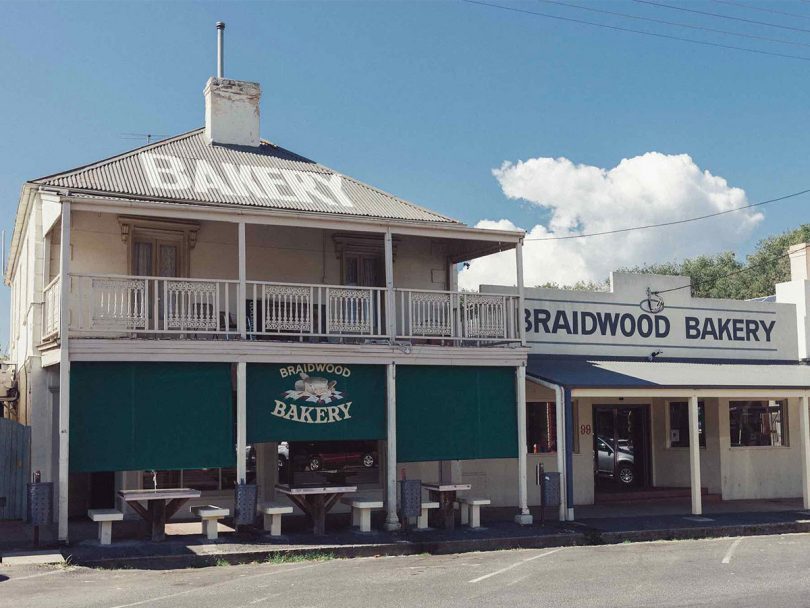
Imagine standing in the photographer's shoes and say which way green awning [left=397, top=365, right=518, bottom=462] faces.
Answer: facing the viewer

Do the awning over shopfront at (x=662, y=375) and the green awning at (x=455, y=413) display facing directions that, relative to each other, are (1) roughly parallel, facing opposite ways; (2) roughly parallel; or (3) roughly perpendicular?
roughly parallel

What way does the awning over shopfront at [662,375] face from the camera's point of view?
toward the camera

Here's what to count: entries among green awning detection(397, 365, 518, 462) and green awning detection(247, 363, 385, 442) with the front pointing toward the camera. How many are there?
2

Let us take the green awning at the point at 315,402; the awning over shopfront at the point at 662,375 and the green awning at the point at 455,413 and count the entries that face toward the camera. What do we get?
3

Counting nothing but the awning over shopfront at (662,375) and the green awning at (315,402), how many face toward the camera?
2

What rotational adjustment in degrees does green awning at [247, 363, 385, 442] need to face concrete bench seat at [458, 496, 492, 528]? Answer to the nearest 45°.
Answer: approximately 90° to its left

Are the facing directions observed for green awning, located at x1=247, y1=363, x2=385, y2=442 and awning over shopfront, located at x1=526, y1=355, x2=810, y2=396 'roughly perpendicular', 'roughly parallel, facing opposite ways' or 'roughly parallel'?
roughly parallel

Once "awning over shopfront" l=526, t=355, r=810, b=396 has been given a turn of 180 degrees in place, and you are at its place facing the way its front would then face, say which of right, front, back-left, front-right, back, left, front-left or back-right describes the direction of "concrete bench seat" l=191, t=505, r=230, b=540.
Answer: back-left

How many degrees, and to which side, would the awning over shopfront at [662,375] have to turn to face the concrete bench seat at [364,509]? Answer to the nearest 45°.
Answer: approximately 45° to its right

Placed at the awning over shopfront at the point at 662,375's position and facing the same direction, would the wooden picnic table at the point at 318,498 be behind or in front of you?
in front

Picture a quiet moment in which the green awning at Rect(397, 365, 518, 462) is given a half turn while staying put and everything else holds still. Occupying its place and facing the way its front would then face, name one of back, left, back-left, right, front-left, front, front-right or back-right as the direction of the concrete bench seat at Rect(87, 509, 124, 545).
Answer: back-left

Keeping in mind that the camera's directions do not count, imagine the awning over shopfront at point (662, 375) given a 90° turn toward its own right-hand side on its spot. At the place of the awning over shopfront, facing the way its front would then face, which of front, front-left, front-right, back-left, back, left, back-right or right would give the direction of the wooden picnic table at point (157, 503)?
front-left

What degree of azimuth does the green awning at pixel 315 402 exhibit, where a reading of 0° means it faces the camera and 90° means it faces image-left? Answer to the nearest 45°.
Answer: approximately 0°
